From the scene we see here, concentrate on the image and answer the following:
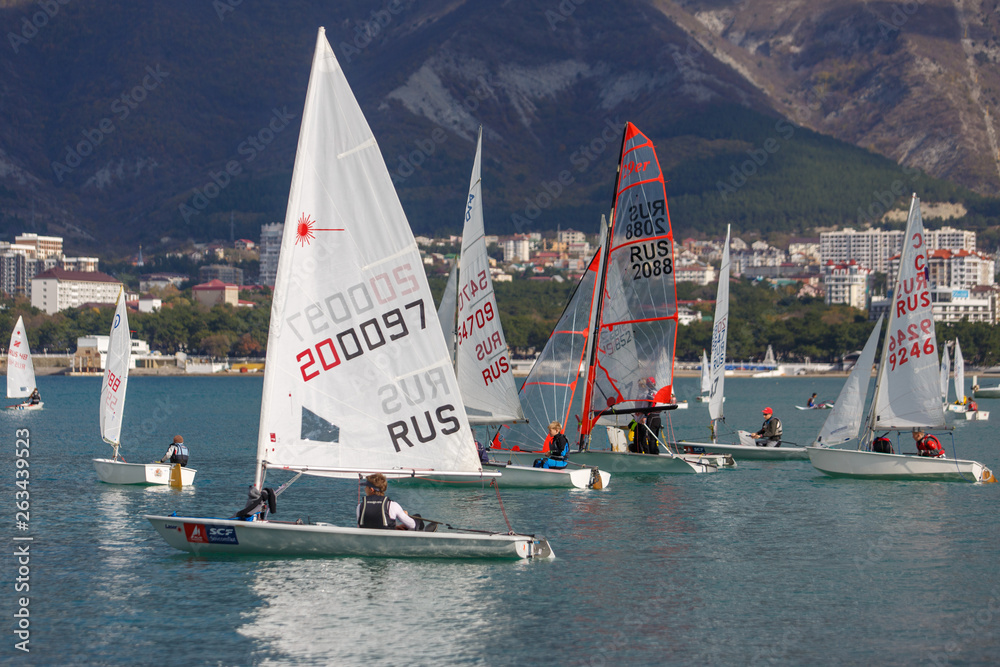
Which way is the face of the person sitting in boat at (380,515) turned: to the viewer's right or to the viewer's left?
to the viewer's left

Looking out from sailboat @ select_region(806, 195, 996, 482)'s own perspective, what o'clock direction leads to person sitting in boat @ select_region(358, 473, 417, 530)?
The person sitting in boat is roughly at 10 o'clock from the sailboat.

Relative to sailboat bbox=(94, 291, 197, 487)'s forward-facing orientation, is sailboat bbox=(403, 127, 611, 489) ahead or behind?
behind

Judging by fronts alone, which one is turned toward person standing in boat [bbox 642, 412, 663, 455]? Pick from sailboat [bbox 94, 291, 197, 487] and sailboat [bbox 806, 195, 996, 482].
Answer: sailboat [bbox 806, 195, 996, 482]

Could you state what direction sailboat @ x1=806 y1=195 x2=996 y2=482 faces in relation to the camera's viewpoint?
facing to the left of the viewer

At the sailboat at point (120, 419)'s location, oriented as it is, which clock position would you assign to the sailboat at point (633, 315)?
the sailboat at point (633, 315) is roughly at 5 o'clock from the sailboat at point (120, 419).

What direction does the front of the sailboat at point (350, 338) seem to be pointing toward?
to the viewer's left

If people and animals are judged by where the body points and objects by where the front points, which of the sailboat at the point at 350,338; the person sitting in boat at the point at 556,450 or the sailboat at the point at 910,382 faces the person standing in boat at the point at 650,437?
the sailboat at the point at 910,382

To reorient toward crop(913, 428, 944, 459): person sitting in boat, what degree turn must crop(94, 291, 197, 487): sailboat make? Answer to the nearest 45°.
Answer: approximately 135° to its right
